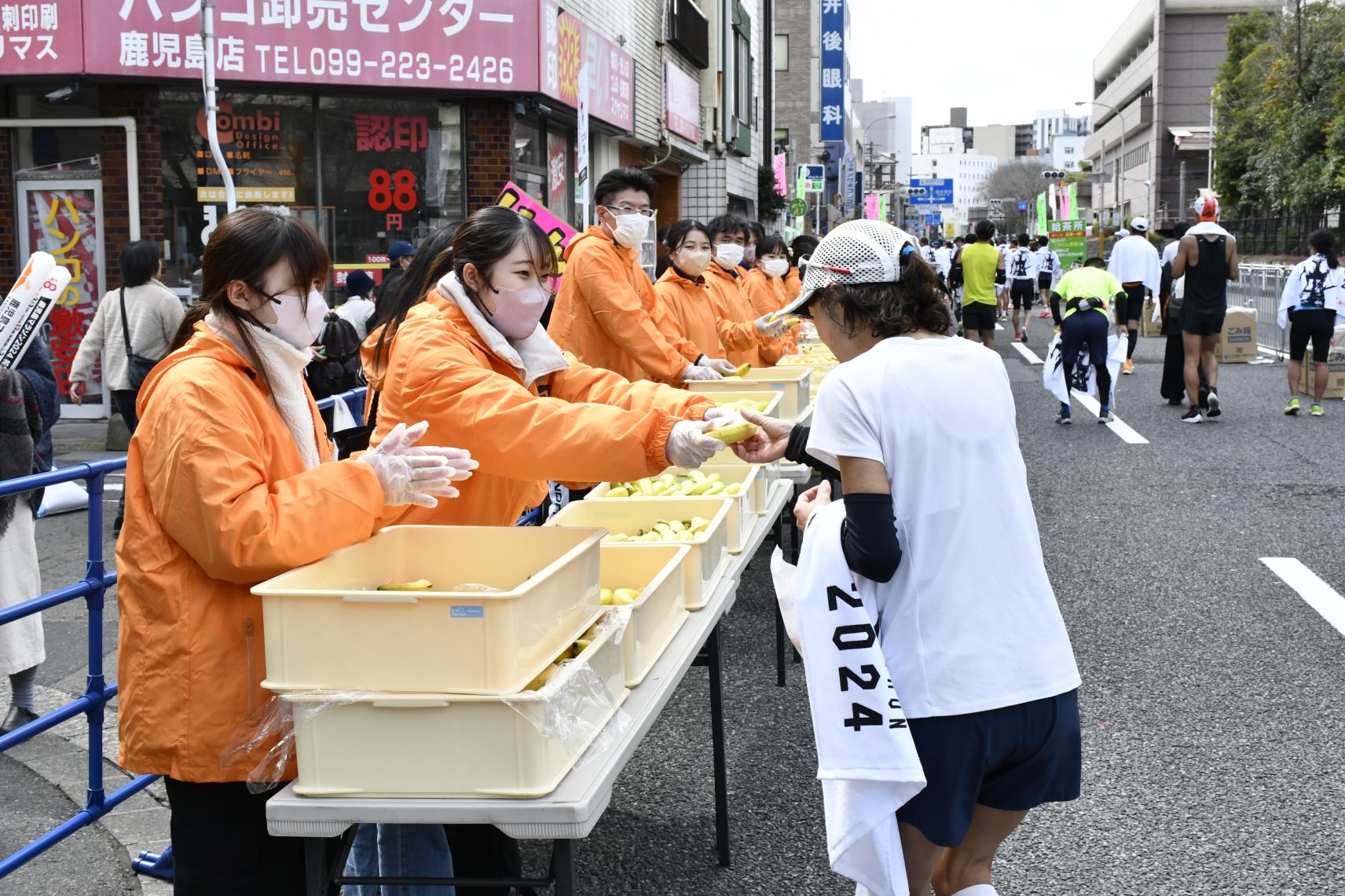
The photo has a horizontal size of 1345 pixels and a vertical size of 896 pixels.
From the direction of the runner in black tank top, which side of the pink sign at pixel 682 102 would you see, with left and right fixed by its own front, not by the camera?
front

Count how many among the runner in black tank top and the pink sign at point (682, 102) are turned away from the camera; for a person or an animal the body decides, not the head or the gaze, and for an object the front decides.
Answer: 1

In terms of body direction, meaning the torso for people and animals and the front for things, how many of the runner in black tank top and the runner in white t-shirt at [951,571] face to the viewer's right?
0

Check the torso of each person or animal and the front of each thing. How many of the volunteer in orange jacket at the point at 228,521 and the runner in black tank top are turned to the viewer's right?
1

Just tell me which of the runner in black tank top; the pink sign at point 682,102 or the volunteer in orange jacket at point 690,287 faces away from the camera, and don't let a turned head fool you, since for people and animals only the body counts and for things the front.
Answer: the runner in black tank top

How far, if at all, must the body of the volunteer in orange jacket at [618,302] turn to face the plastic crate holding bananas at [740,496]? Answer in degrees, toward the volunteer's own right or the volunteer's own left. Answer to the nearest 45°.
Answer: approximately 45° to the volunteer's own right

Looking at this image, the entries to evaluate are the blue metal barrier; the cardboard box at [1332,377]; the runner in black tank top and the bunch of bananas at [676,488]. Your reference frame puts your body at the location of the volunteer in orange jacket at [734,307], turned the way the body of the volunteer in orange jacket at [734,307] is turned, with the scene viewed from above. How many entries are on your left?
2

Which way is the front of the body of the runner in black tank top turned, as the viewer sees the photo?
away from the camera

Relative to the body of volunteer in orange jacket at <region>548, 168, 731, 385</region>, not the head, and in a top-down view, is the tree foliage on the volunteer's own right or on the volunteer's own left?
on the volunteer's own left

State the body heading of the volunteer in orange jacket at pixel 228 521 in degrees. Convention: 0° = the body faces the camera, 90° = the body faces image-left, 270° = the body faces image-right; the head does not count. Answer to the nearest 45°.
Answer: approximately 270°

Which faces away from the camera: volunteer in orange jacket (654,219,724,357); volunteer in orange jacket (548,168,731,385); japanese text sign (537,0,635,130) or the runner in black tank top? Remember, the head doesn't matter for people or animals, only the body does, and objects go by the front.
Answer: the runner in black tank top

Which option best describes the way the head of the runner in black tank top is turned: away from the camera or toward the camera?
away from the camera
